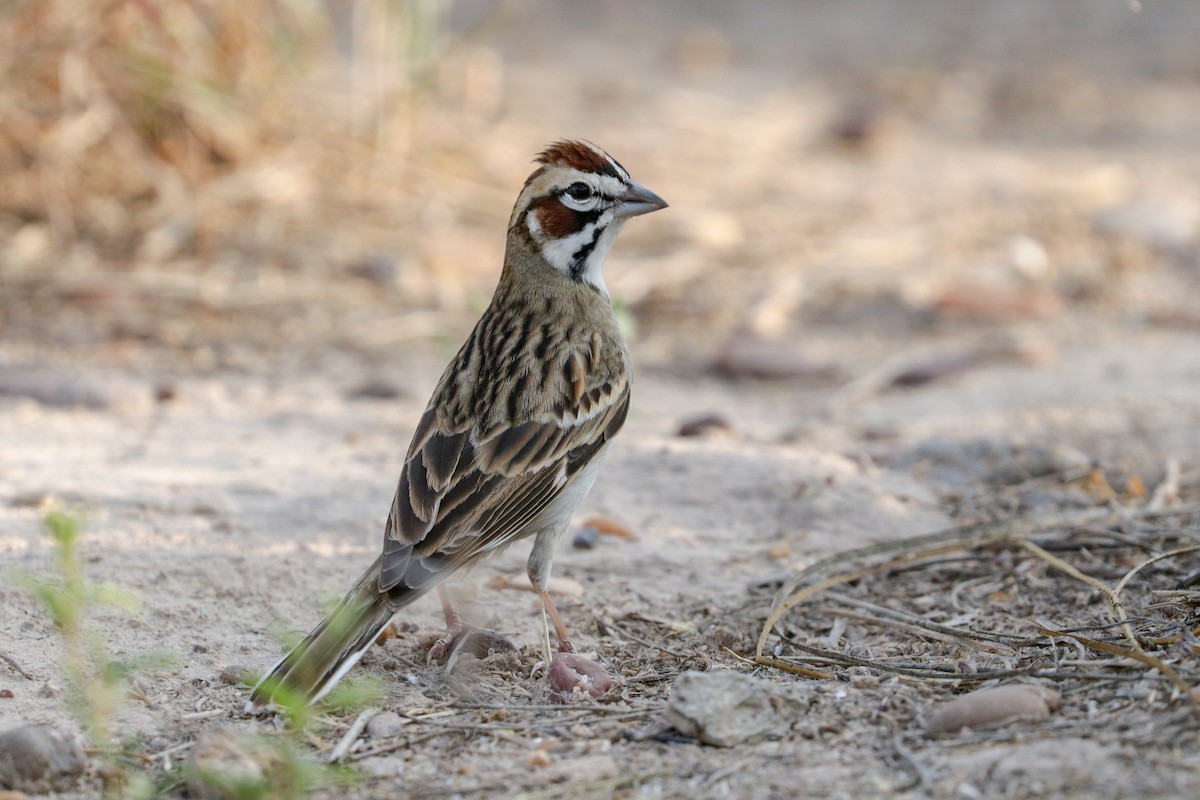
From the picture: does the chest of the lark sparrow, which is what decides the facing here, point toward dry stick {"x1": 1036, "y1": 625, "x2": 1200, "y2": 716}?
no

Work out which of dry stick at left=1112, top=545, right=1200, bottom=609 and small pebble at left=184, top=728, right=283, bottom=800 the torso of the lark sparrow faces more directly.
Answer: the dry stick

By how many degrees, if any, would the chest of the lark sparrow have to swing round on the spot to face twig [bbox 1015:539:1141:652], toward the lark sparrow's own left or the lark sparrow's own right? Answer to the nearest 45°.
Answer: approximately 45° to the lark sparrow's own right

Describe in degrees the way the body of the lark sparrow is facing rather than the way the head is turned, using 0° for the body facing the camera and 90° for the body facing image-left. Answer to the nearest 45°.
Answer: approximately 225°

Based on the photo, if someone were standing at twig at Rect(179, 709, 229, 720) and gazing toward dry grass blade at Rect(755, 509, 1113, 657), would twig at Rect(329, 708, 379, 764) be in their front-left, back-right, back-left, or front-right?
front-right

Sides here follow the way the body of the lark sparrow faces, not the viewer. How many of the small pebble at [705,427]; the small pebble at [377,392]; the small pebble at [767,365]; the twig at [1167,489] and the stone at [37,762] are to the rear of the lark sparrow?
1

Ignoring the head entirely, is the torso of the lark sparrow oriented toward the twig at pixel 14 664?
no

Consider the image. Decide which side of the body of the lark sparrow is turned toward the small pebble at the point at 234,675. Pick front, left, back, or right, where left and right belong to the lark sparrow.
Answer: back

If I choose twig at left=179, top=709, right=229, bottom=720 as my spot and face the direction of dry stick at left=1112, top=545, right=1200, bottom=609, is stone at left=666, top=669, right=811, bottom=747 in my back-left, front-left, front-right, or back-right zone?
front-right

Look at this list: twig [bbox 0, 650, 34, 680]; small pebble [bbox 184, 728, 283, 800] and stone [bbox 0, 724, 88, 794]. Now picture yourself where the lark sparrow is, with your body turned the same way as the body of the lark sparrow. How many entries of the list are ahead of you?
0

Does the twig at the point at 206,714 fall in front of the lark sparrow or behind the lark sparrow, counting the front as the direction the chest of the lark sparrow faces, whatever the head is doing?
behind

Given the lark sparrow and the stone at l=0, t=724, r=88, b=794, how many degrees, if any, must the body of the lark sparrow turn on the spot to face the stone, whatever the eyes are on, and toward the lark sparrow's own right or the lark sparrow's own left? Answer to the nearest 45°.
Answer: approximately 180°

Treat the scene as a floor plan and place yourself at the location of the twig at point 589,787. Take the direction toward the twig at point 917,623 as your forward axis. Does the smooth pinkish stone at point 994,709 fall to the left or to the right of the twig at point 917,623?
right

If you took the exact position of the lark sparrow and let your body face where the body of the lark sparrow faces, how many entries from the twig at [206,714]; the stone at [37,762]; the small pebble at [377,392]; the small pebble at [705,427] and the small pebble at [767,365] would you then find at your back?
2

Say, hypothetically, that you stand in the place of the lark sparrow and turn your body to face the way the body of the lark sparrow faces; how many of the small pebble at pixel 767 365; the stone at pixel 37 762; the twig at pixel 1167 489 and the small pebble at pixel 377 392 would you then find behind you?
1

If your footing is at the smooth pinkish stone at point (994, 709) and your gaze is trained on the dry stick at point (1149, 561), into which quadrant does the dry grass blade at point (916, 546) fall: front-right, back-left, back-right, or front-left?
front-left

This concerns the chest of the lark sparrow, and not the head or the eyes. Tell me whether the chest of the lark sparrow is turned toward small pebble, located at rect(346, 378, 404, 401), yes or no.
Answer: no

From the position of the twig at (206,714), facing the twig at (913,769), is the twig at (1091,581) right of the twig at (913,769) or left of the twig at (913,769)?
left
